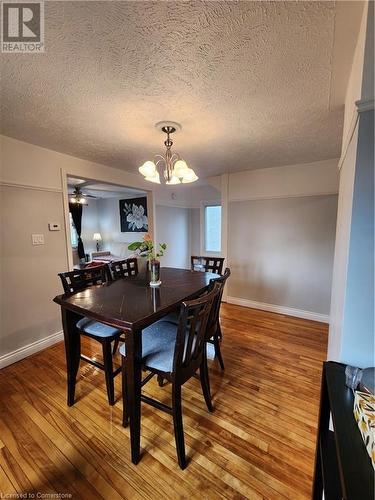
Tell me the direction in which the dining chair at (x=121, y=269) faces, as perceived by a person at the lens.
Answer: facing the viewer and to the right of the viewer

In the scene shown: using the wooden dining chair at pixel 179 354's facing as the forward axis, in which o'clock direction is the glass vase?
The glass vase is roughly at 1 o'clock from the wooden dining chair.

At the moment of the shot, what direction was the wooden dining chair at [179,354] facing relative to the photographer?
facing away from the viewer and to the left of the viewer

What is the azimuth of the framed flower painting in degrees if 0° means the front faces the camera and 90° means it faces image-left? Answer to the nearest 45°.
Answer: approximately 45°

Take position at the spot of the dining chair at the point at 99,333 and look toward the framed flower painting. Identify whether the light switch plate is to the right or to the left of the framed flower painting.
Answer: left

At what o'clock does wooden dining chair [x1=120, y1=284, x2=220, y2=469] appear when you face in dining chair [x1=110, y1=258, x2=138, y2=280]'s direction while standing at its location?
The wooden dining chair is roughly at 1 o'clock from the dining chair.

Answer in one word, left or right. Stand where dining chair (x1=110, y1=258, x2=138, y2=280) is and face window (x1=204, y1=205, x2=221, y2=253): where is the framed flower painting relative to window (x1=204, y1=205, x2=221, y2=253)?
left

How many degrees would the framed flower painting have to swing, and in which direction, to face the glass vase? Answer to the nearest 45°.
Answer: approximately 45° to its left

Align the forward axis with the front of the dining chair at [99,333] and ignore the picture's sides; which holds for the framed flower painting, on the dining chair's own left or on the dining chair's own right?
on the dining chair's own left

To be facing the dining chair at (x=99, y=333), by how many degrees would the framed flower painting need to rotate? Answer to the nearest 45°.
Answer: approximately 45° to its left

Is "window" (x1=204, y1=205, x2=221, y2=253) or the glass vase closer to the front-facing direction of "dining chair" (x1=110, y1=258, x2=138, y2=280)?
the glass vase

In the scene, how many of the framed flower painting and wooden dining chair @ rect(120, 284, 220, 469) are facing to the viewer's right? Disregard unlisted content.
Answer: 0
